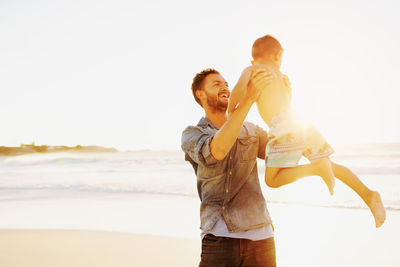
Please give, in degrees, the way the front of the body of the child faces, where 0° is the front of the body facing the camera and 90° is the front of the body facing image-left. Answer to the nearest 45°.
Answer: approximately 135°

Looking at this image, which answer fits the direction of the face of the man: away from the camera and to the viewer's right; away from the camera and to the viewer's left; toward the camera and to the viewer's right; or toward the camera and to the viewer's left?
toward the camera and to the viewer's right
